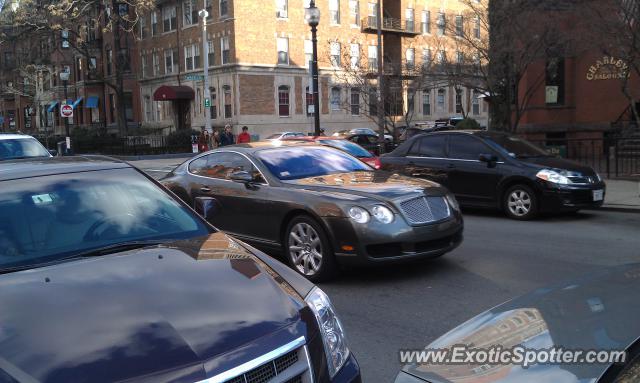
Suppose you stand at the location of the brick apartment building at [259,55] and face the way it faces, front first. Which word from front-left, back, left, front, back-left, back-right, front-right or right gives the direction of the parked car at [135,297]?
front-left

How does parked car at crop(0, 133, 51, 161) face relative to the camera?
to the viewer's right

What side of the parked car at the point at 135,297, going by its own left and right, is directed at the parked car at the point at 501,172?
left

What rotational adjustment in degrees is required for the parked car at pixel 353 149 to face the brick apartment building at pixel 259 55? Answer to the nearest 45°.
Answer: approximately 135° to its left

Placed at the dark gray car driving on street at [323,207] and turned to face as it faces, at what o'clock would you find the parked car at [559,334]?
the parked car at [559,334] is roughly at 1 o'clock from the dark gray car driving on street at [323,207].

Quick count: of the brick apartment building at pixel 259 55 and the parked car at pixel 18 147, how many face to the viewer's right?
1

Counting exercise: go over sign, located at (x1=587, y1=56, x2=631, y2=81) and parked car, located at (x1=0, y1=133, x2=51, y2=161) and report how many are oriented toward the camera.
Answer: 1

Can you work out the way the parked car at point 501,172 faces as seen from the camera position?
facing the viewer and to the right of the viewer

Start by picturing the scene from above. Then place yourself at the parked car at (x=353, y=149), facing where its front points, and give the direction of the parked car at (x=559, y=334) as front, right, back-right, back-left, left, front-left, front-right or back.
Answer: front-right
